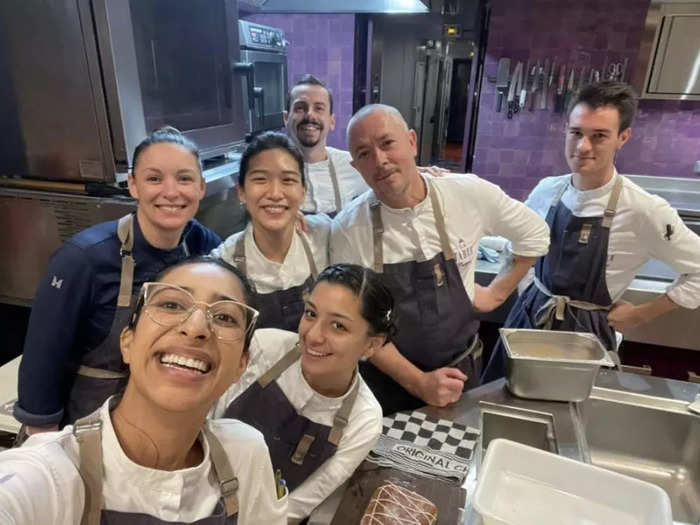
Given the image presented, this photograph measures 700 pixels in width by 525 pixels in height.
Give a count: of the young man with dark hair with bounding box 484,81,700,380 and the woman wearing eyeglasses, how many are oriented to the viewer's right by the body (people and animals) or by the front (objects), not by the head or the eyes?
0

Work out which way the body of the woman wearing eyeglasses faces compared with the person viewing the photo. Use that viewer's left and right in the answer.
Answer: facing the viewer

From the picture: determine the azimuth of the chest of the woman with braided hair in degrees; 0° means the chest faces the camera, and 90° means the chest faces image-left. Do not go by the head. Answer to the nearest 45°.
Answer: approximately 45°

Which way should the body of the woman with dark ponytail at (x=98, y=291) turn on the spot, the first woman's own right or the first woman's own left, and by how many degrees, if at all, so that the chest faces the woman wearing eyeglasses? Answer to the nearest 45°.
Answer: approximately 45° to the first woman's own right

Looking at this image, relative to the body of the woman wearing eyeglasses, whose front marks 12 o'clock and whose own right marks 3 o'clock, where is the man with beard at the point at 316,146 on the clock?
The man with beard is roughly at 7 o'clock from the woman wearing eyeglasses.

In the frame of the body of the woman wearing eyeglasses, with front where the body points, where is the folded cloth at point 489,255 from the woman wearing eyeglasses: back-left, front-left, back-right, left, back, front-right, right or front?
back-left

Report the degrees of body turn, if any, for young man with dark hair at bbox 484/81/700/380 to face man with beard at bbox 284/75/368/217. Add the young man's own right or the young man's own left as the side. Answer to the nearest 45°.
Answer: approximately 45° to the young man's own right

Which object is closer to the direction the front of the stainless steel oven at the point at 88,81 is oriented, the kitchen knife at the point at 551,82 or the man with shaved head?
the man with shaved head

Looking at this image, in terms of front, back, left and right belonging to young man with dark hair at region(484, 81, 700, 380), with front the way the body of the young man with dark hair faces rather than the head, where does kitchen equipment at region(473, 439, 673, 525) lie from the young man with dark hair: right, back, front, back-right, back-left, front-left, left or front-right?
front-left

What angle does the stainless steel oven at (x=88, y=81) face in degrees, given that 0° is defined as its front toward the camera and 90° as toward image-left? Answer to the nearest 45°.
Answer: approximately 315°

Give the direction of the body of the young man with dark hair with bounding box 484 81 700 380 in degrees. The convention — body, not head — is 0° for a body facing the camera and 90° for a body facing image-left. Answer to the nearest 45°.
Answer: approximately 45°
